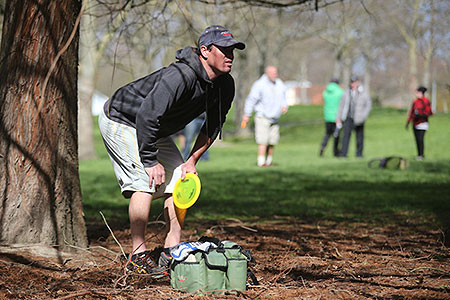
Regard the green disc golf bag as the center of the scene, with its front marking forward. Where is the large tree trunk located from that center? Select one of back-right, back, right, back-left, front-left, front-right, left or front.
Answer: back-right

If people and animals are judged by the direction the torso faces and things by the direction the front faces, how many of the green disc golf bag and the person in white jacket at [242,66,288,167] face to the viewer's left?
0

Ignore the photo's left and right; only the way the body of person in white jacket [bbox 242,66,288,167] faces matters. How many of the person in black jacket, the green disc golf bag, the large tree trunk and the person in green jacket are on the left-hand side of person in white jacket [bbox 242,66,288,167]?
1

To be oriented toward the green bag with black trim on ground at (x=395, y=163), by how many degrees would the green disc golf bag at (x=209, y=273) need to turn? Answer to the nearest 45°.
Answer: approximately 135° to its left

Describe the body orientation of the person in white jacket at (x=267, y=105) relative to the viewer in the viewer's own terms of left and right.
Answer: facing the viewer and to the right of the viewer

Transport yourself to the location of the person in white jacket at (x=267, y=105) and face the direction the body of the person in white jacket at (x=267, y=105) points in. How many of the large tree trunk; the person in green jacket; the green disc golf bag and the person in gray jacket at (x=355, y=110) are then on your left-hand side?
2

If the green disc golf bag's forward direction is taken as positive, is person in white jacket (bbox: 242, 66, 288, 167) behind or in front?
behind

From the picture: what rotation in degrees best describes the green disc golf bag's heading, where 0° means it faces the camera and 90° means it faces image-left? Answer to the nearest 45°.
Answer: approximately 0°

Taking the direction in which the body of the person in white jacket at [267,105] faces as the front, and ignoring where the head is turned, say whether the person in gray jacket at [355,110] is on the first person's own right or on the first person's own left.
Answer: on the first person's own left
